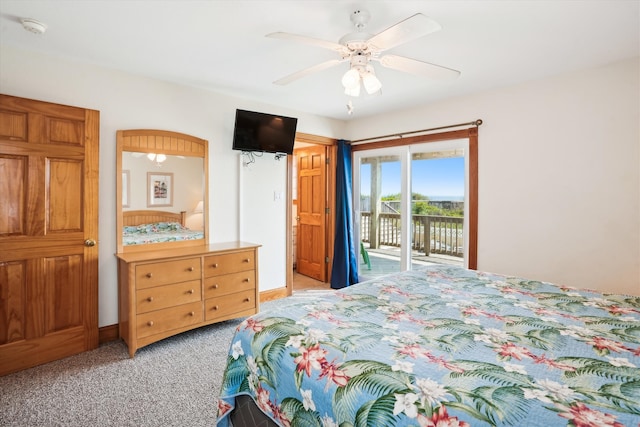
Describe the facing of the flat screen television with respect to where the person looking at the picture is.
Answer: facing the viewer and to the right of the viewer

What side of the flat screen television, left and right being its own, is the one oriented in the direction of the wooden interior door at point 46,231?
right

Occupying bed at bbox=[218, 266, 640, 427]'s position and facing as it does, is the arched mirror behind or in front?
in front

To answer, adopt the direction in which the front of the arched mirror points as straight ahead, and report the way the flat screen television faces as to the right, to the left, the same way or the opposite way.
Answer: the same way

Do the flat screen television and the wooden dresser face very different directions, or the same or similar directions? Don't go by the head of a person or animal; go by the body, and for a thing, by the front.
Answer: same or similar directions

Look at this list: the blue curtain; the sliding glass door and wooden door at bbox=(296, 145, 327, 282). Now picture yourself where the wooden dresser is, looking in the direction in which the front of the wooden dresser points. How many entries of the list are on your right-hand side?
0

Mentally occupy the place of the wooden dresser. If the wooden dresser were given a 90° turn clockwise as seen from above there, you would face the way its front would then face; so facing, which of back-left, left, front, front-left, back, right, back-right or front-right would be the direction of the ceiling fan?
left

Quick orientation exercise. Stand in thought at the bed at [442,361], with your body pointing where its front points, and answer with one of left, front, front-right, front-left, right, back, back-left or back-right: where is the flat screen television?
front

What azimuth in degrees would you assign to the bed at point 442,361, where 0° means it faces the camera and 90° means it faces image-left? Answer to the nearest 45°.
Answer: approximately 135°

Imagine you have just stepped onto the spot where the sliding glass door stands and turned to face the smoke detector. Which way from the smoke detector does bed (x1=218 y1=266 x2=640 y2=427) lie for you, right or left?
left

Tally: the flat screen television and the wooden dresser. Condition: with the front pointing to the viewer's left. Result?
0
